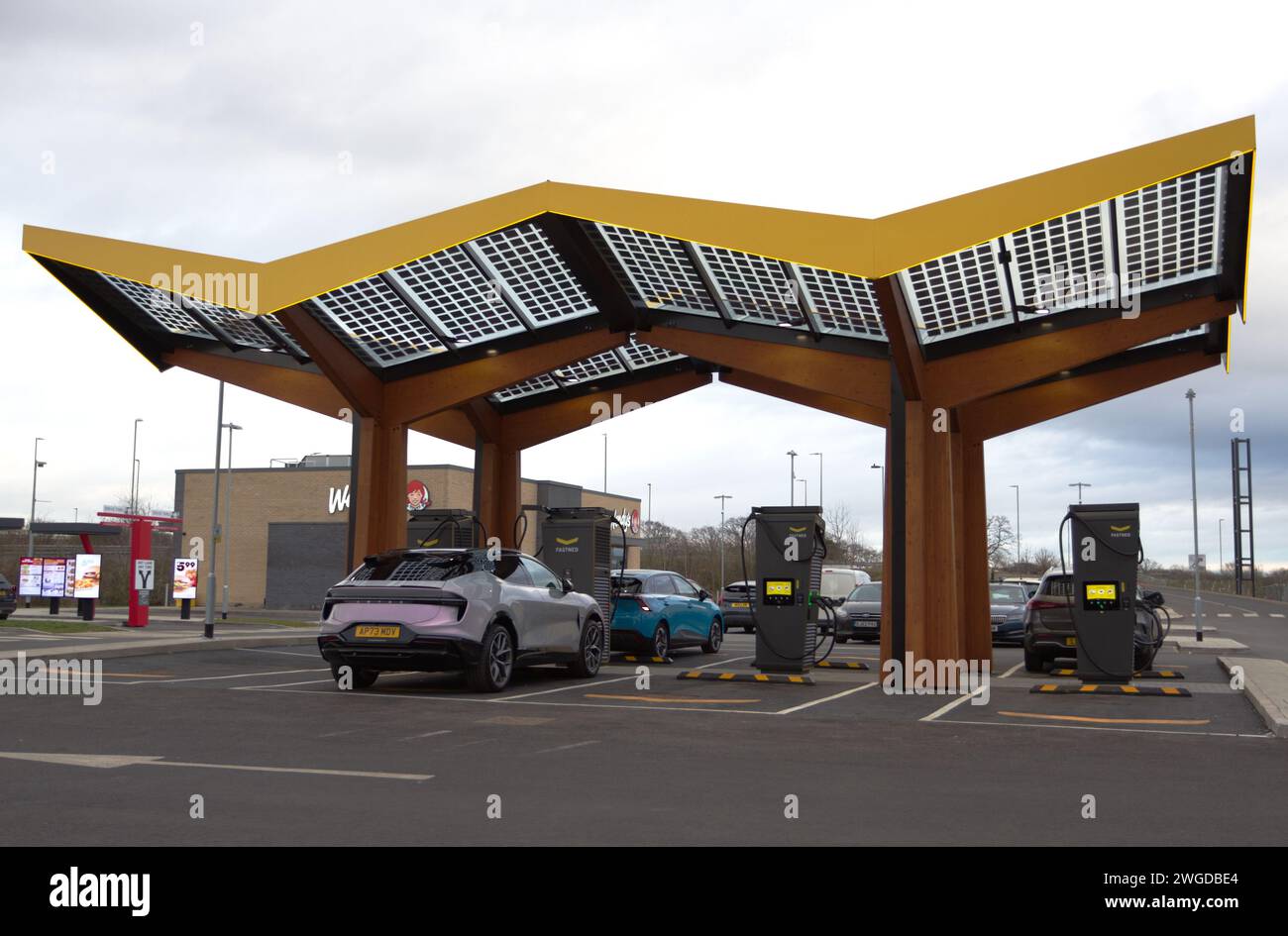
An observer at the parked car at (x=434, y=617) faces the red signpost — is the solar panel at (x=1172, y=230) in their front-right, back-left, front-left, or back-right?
back-right

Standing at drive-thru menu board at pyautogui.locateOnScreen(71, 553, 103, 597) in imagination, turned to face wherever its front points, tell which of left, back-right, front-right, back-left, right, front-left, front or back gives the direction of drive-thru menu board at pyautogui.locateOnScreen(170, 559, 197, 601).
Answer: back-left

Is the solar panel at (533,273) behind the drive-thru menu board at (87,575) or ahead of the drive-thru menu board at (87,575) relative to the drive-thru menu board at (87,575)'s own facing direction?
ahead

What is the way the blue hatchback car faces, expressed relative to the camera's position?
facing away from the viewer and to the right of the viewer

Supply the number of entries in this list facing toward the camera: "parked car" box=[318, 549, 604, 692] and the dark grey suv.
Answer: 0

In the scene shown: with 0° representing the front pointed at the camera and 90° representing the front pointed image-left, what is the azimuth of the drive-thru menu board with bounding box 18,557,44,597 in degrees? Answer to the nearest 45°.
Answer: approximately 0°
